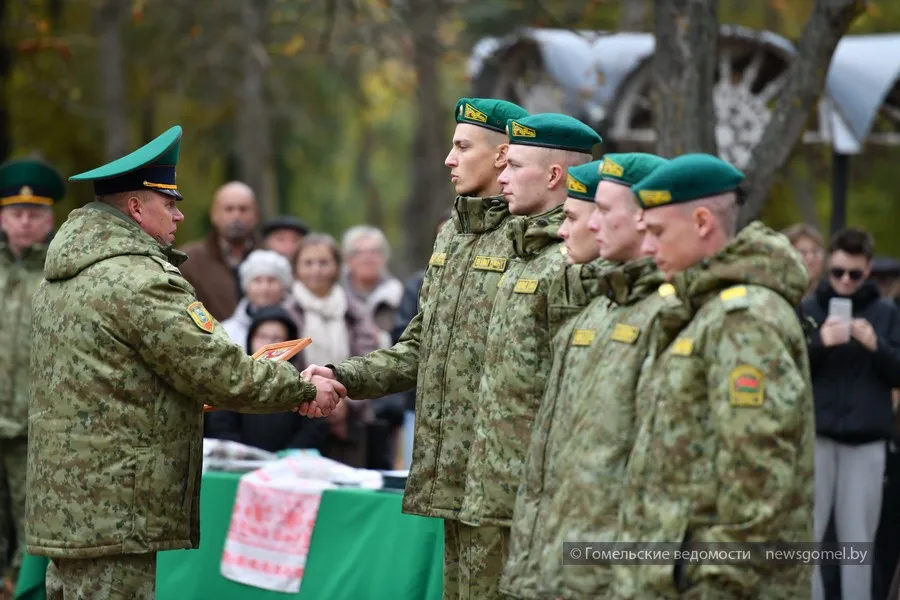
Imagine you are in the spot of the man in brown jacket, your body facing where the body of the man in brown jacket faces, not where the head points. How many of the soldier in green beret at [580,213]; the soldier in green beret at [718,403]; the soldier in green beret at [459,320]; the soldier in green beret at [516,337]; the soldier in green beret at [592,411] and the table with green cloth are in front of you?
6

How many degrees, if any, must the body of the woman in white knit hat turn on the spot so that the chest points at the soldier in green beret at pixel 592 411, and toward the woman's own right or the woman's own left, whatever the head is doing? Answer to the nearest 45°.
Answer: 0° — they already face them

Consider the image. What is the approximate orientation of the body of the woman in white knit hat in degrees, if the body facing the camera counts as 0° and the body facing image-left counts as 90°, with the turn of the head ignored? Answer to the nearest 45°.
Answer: approximately 0°

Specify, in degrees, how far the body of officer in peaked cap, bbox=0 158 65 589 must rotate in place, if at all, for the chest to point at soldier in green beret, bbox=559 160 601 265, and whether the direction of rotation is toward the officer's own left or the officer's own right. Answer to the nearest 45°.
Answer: approximately 45° to the officer's own left

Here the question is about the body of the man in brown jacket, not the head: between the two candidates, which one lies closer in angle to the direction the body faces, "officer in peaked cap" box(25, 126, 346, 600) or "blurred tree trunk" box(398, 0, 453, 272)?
the officer in peaked cap

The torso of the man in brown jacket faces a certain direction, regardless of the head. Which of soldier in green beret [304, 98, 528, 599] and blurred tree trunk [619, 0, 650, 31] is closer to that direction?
the soldier in green beret

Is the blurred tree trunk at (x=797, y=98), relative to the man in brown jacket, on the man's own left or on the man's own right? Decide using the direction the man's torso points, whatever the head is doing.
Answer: on the man's own left

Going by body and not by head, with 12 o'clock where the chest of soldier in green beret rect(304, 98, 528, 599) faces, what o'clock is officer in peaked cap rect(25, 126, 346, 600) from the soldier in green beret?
The officer in peaked cap is roughly at 1 o'clock from the soldier in green beret.

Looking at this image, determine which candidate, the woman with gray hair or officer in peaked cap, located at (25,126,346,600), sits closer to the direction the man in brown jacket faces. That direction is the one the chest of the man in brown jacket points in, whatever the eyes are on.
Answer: the officer in peaked cap
